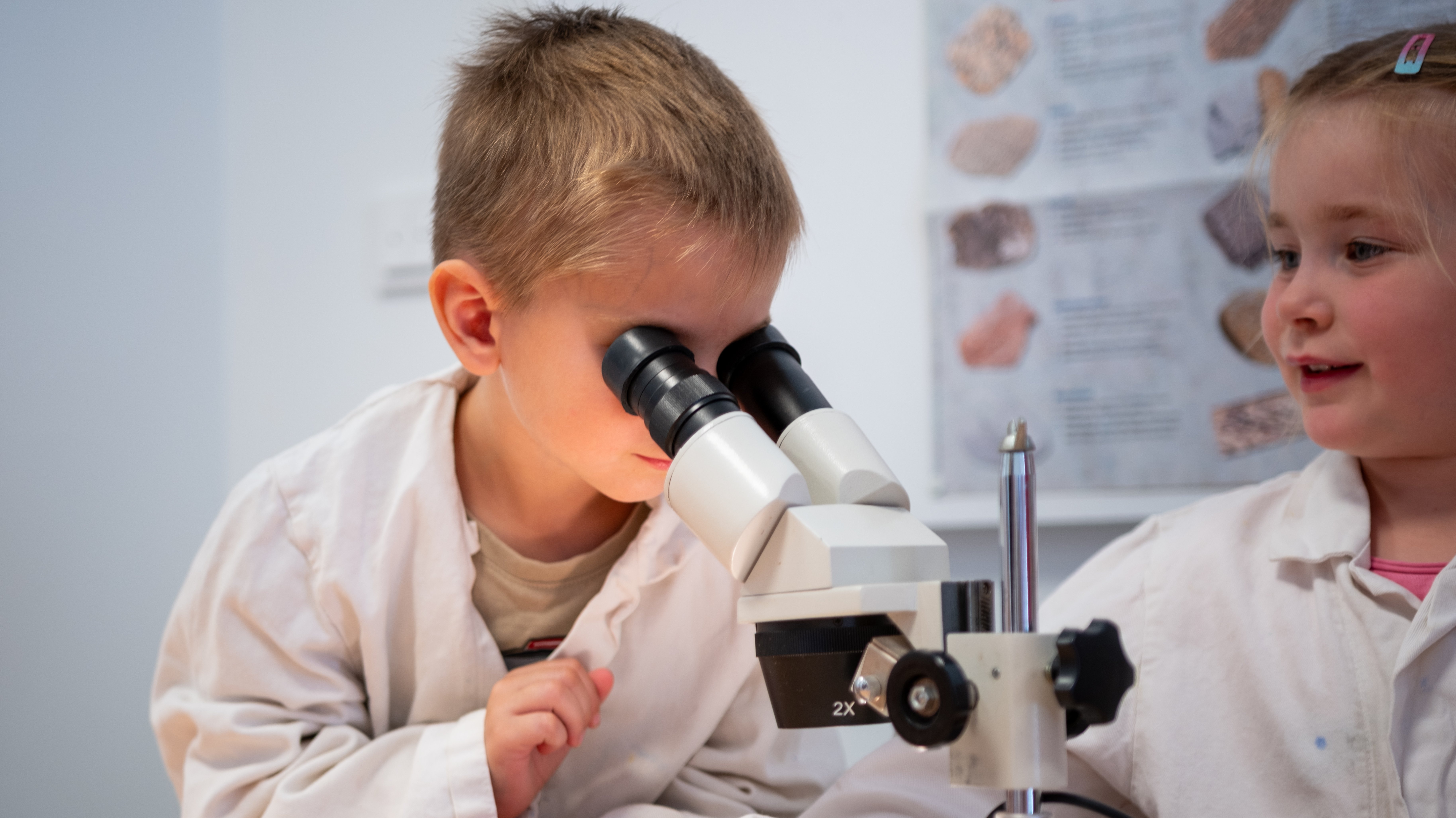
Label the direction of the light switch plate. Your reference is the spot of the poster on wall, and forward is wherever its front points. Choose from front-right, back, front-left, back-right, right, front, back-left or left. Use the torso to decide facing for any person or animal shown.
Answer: right

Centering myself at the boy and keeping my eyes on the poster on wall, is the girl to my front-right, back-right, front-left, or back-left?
front-right

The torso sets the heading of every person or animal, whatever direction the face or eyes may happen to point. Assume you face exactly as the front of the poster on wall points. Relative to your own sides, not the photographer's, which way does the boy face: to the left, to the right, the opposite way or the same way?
to the left

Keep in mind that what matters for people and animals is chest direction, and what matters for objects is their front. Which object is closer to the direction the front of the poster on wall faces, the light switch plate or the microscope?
the microscope

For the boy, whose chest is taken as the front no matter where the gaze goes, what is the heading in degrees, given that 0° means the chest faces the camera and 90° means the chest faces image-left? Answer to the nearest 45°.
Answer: approximately 315°

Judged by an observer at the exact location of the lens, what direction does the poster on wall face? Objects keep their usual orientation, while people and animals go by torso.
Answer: facing the viewer

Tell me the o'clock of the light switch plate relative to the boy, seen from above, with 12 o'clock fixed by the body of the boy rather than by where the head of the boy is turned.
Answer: The light switch plate is roughly at 7 o'clock from the boy.

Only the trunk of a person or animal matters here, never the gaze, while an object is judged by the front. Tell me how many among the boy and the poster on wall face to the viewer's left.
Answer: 0

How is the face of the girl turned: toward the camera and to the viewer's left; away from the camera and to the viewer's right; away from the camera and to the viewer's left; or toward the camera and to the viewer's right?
toward the camera and to the viewer's left

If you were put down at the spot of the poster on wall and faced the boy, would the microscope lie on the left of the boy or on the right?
left
